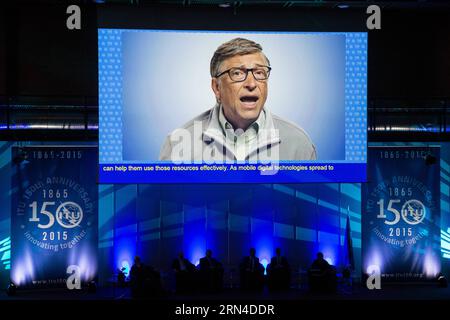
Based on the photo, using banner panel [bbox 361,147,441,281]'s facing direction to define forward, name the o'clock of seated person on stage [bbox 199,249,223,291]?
The seated person on stage is roughly at 2 o'clock from the banner panel.

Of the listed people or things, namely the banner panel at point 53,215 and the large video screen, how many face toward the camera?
2

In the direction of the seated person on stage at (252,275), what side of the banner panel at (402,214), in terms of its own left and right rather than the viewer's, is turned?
right

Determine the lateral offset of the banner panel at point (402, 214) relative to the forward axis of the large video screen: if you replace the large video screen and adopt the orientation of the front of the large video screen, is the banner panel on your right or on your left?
on your left

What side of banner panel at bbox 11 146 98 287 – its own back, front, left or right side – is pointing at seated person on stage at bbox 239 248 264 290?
left

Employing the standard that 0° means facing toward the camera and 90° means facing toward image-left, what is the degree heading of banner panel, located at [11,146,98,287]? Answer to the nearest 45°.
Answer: approximately 0°
